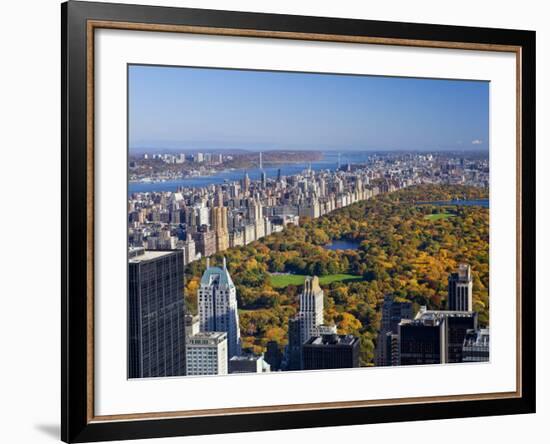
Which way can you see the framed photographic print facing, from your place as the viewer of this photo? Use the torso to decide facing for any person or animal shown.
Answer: facing the viewer and to the right of the viewer
